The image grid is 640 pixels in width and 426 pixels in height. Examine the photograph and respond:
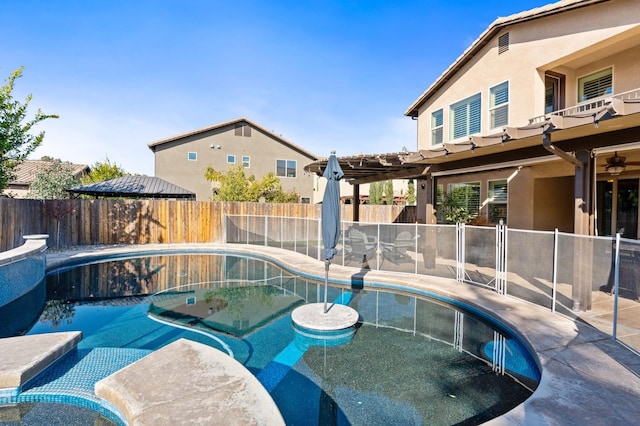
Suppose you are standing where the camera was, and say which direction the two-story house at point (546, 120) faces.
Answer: facing away from the viewer and to the right of the viewer

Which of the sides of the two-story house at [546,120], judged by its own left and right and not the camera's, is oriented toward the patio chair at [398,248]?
back

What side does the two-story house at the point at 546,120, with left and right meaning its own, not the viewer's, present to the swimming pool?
back

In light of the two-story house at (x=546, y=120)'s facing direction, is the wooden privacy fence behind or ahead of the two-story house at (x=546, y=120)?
behind

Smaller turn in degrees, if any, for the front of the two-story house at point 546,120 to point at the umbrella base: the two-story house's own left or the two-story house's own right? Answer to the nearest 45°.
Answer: approximately 180°
